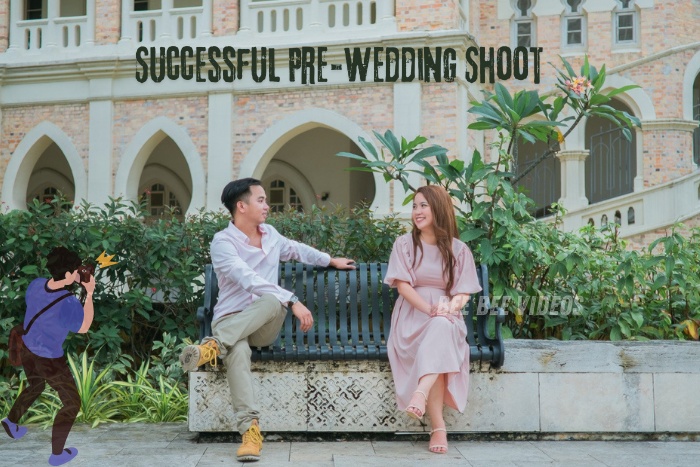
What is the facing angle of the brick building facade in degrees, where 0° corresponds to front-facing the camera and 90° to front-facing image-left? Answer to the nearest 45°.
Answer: approximately 0°

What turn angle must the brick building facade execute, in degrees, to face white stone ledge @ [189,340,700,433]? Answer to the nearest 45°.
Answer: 0° — it already faces it

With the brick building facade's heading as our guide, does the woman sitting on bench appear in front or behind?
in front

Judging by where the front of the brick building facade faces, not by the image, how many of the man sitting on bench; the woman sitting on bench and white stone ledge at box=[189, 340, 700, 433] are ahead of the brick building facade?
3

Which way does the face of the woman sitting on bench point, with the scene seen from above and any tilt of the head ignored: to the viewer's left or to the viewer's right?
to the viewer's left

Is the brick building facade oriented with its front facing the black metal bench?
yes

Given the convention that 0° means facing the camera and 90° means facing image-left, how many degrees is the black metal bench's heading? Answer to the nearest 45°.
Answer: approximately 0°

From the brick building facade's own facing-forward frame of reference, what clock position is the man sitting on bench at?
The man sitting on bench is roughly at 12 o'clock from the brick building facade.

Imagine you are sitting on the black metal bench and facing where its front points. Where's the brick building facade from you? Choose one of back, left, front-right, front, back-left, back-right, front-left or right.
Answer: back
